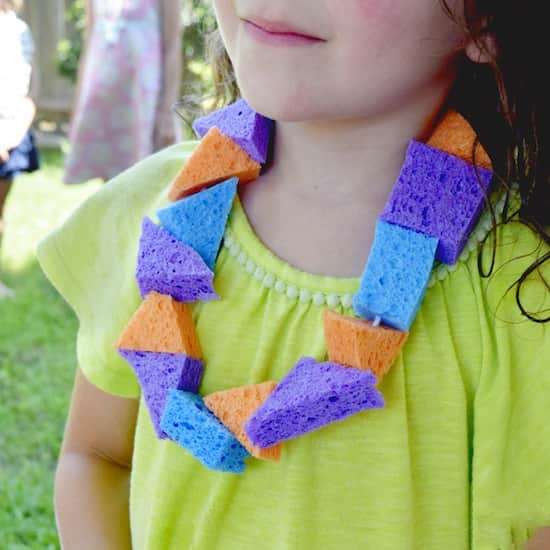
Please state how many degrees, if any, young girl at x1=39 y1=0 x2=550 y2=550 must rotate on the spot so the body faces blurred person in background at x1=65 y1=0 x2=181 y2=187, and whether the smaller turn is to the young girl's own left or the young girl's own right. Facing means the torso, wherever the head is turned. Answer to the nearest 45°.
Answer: approximately 135° to the young girl's own right

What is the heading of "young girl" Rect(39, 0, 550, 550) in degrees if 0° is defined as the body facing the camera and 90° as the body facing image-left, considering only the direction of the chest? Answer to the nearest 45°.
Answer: approximately 45°
